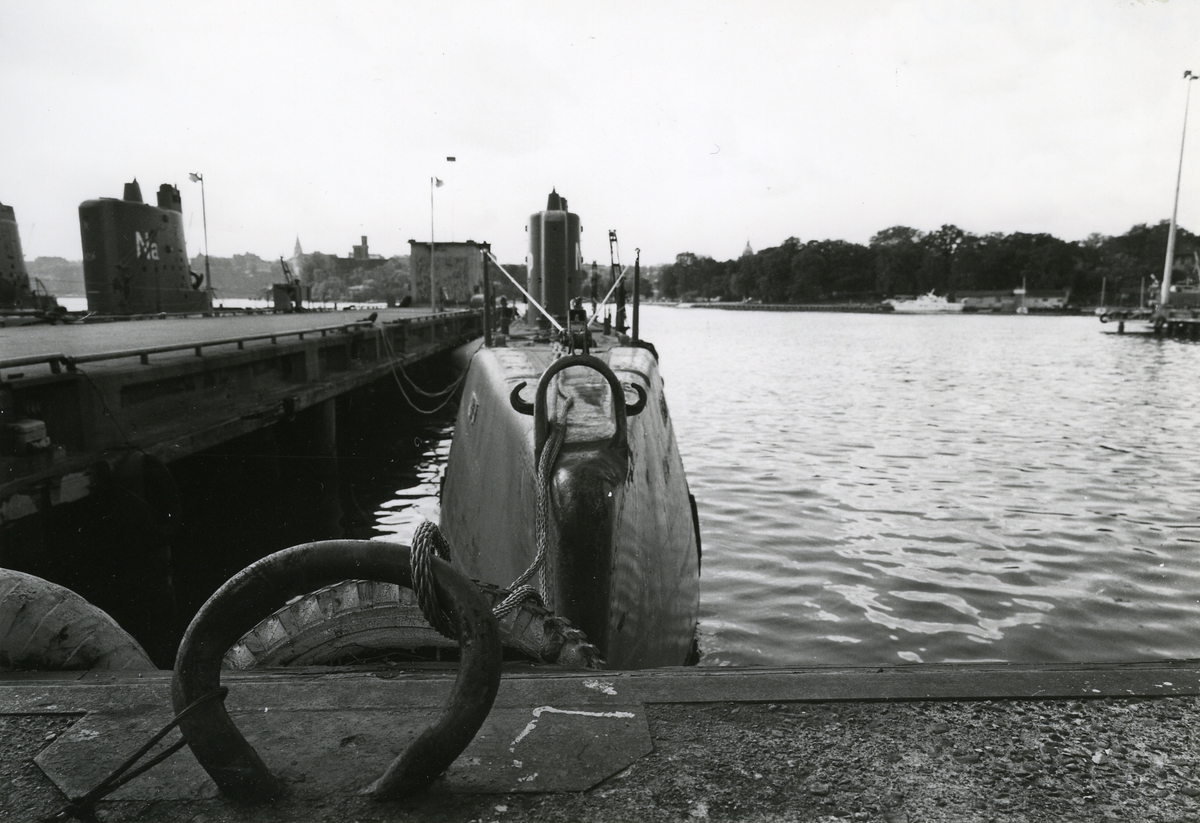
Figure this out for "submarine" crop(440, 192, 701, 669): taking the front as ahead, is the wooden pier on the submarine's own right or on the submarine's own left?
on the submarine's own right

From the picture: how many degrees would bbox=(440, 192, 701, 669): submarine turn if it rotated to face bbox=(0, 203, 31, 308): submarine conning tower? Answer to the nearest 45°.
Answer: approximately 135° to its right

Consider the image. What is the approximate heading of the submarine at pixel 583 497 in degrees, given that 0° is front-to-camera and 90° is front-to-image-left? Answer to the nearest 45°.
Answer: approximately 0°

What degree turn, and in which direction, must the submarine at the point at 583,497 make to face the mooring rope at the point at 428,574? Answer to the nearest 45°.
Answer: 0° — it already faces it

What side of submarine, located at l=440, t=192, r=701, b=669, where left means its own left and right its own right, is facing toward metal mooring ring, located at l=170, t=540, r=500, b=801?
front
